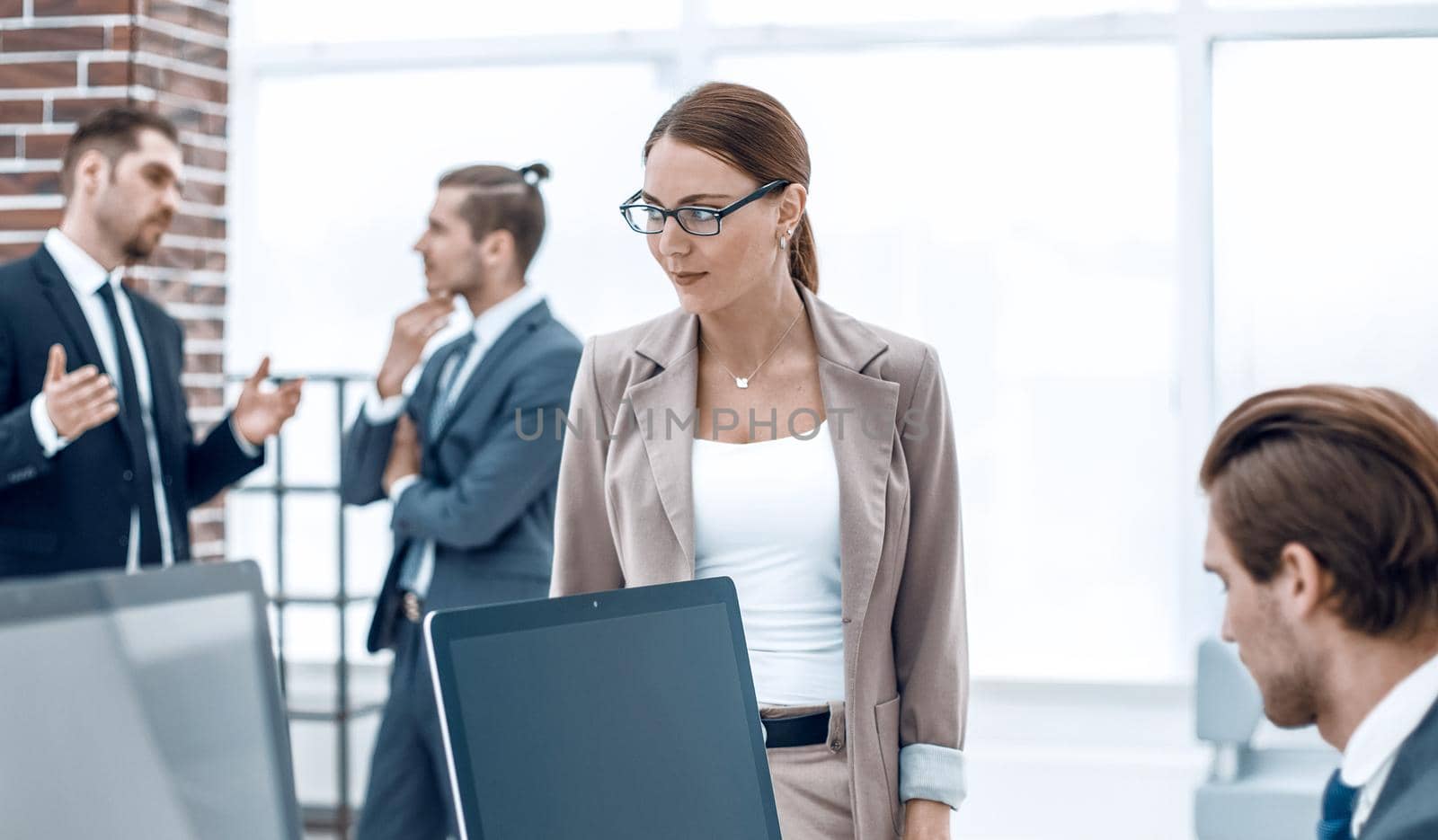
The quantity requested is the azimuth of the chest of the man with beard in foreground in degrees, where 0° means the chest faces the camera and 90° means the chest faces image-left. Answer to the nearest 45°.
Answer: approximately 90°

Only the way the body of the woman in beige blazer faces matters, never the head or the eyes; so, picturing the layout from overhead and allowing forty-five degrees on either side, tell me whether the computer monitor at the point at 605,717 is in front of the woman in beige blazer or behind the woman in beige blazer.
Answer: in front

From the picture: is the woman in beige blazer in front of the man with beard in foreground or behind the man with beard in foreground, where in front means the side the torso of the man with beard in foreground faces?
in front

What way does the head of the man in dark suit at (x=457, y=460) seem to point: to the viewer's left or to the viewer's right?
to the viewer's left

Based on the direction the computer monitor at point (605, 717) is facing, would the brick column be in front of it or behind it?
behind

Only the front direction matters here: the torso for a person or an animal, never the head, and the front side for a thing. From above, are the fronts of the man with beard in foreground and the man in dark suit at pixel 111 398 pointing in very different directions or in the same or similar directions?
very different directions

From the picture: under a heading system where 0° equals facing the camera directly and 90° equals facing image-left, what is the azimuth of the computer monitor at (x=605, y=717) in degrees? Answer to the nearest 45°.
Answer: approximately 315°

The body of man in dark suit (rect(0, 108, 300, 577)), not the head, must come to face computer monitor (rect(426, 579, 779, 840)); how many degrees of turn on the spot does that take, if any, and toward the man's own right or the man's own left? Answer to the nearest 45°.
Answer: approximately 45° to the man's own right

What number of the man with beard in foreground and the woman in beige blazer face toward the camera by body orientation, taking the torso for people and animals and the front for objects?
1

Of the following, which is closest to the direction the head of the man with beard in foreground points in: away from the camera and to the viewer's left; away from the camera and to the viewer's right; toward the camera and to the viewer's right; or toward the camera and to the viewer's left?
away from the camera and to the viewer's left
